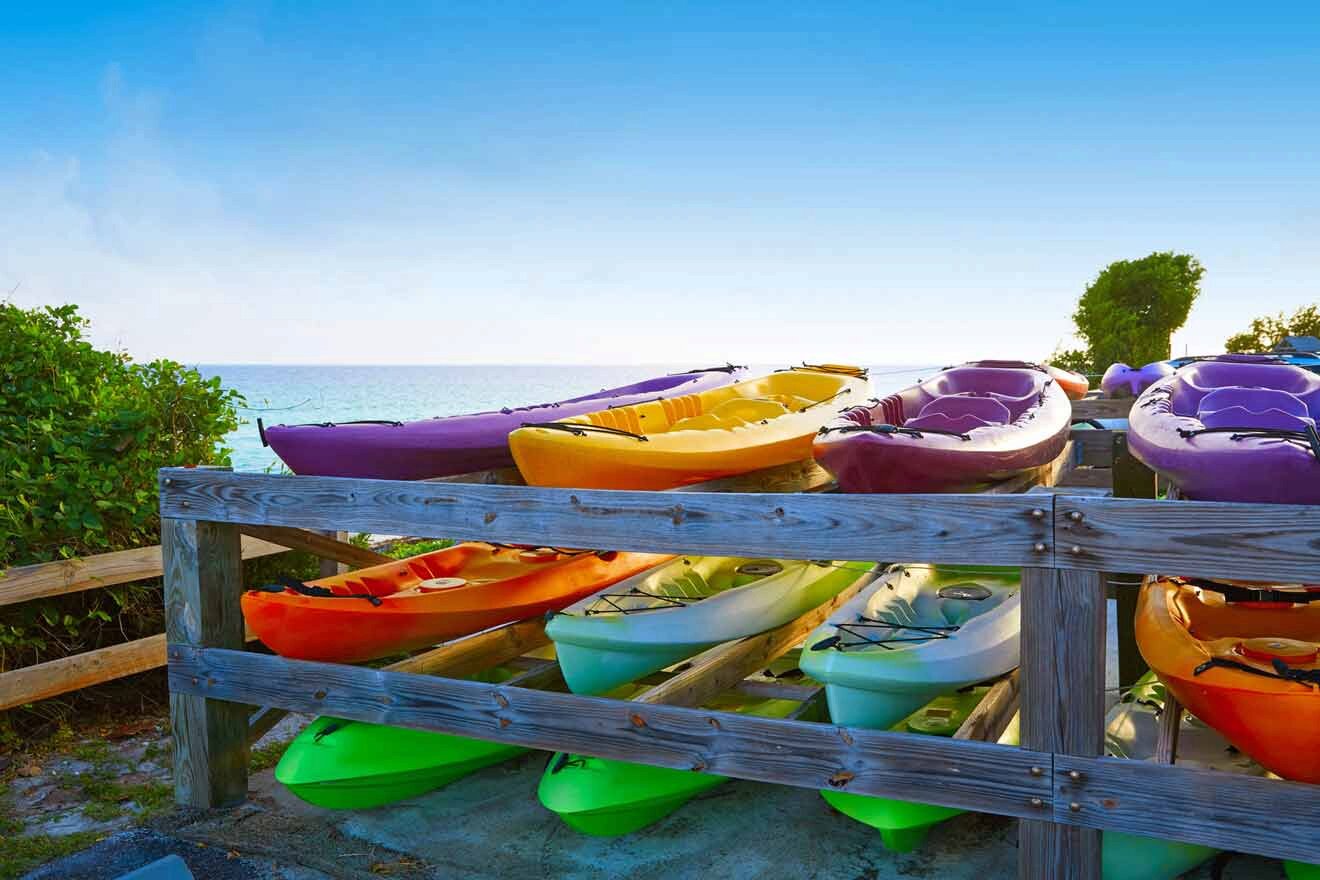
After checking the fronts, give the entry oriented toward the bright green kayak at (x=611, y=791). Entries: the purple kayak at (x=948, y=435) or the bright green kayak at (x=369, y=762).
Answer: the purple kayak

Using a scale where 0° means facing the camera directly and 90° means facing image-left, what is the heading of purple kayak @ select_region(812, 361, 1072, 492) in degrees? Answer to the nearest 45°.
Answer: approximately 45°

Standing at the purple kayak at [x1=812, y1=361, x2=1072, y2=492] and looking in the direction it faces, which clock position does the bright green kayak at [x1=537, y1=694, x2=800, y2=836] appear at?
The bright green kayak is roughly at 12 o'clock from the purple kayak.

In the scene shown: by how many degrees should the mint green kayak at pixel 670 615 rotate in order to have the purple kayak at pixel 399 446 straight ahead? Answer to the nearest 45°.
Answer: approximately 90° to its right

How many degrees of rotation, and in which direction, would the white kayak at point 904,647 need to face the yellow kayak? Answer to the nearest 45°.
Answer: approximately 90° to its right

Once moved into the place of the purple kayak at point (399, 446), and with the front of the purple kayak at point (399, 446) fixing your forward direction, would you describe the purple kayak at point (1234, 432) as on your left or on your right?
on your left

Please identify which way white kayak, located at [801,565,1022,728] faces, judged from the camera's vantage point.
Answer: facing the viewer and to the left of the viewer

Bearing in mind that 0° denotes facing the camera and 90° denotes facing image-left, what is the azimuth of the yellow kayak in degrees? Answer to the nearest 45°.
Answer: approximately 45°

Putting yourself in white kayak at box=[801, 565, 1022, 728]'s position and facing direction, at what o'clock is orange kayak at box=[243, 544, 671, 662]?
The orange kayak is roughly at 2 o'clock from the white kayak.

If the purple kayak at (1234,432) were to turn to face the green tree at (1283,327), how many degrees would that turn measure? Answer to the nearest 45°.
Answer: approximately 180°

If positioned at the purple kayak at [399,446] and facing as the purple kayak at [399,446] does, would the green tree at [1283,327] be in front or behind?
behind

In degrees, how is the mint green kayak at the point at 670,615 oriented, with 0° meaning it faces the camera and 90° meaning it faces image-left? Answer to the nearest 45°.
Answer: approximately 45°

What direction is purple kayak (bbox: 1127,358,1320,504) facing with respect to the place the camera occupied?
facing the viewer

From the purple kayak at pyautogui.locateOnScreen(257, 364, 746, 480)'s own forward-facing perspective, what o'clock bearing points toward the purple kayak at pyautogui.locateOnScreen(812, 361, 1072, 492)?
the purple kayak at pyautogui.locateOnScreen(812, 361, 1072, 492) is roughly at 8 o'clock from the purple kayak at pyautogui.locateOnScreen(257, 364, 746, 480).
